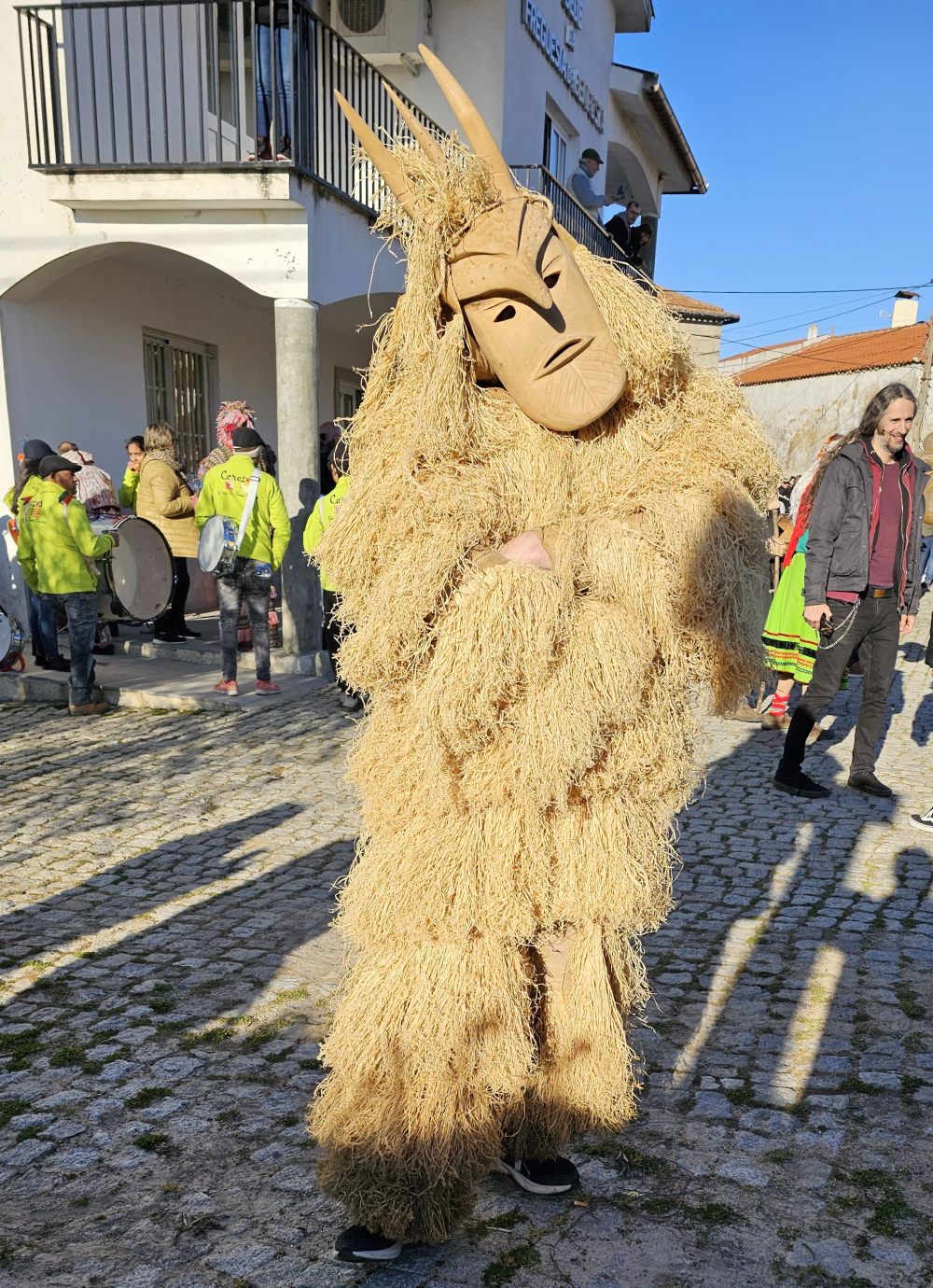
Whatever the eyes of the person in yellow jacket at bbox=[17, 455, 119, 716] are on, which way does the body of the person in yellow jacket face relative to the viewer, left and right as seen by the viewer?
facing away from the viewer and to the right of the viewer

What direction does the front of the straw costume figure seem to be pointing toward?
toward the camera

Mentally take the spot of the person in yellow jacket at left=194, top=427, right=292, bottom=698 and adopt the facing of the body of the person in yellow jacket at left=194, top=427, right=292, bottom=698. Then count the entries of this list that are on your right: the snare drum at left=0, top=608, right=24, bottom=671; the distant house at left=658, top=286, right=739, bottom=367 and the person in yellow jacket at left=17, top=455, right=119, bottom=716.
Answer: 1

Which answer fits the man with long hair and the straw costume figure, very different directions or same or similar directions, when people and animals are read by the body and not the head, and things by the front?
same or similar directions

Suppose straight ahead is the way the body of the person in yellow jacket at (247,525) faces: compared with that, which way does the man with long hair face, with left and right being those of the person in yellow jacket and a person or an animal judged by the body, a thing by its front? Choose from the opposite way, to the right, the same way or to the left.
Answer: the opposite way

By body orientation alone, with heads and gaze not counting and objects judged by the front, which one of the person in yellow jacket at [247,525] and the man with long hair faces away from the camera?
the person in yellow jacket

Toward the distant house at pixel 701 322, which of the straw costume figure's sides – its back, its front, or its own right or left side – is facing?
back

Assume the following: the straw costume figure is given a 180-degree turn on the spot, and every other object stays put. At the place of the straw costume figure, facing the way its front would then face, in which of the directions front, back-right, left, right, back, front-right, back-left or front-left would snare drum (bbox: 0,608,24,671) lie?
front-left

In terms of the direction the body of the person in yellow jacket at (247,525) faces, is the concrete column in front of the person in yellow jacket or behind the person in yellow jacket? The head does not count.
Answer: in front

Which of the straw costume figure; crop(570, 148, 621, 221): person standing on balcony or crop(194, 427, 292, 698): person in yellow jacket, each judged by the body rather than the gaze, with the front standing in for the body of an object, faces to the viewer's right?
the person standing on balcony

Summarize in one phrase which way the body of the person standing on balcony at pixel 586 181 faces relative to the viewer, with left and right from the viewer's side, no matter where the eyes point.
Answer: facing to the right of the viewer

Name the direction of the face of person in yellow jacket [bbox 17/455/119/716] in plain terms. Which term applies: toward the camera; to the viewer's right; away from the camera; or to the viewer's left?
to the viewer's right

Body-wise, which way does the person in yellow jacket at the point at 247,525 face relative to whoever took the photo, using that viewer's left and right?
facing away from the viewer

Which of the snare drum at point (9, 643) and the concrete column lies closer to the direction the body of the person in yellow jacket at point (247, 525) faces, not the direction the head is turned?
the concrete column

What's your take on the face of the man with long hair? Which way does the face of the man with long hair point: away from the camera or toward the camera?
toward the camera
